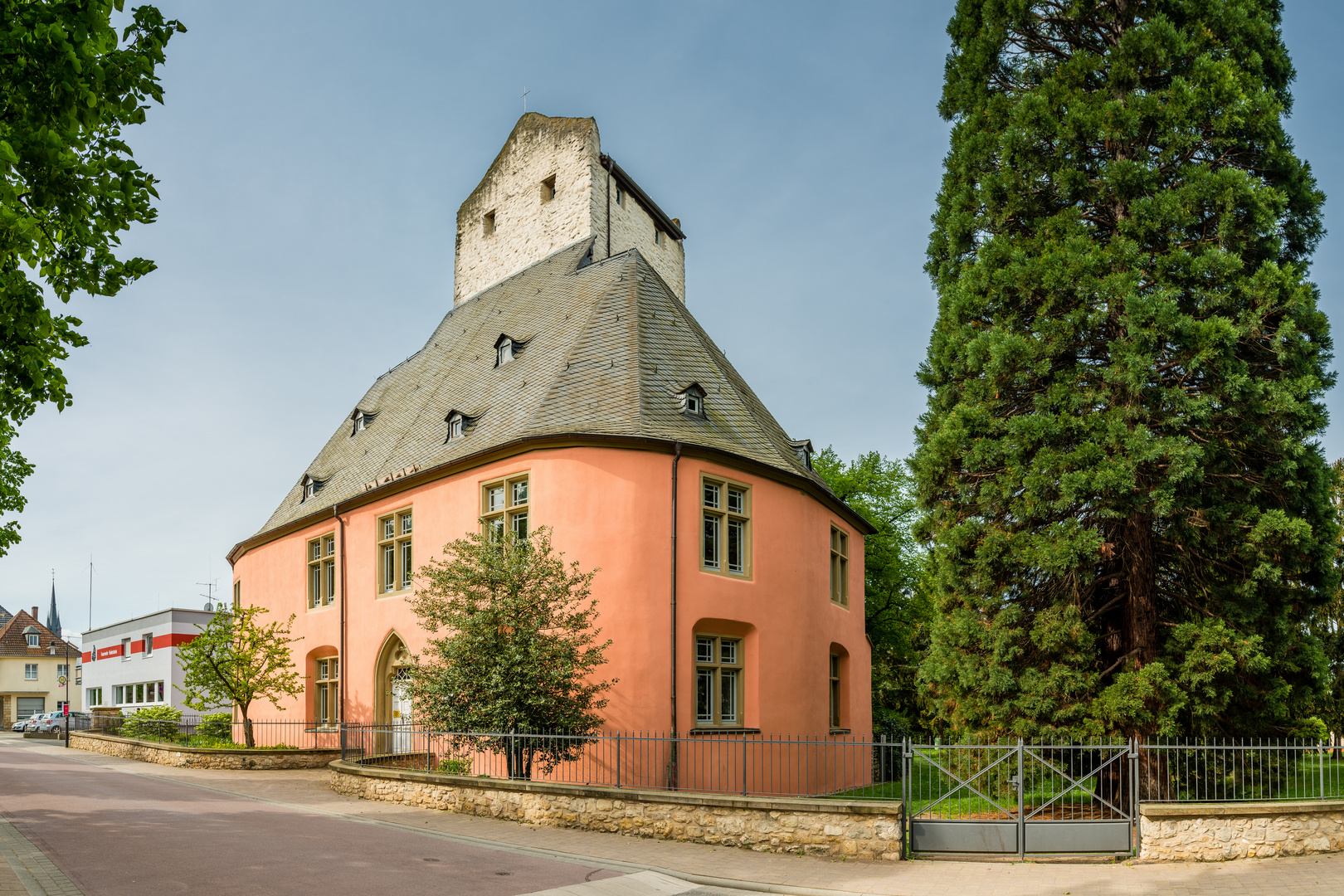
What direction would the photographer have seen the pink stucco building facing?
facing the viewer and to the left of the viewer

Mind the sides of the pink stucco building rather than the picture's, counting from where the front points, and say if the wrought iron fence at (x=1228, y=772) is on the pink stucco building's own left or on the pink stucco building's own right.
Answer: on the pink stucco building's own left

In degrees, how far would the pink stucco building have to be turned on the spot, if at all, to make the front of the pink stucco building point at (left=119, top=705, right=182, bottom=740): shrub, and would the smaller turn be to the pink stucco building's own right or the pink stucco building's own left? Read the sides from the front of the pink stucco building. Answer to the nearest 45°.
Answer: approximately 90° to the pink stucco building's own right

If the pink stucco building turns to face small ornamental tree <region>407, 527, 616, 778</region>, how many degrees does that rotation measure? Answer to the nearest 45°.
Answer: approximately 45° to its left
